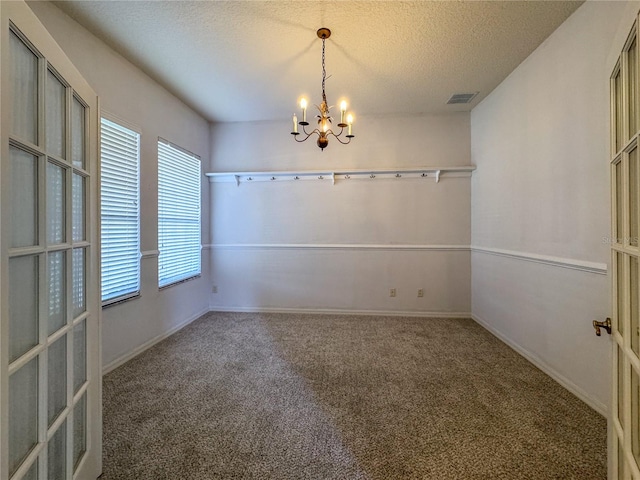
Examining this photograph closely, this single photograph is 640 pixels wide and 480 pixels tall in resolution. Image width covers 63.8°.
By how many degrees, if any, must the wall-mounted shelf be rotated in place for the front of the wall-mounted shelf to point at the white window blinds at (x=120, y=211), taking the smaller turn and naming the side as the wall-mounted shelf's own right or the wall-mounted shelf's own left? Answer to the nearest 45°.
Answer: approximately 45° to the wall-mounted shelf's own right

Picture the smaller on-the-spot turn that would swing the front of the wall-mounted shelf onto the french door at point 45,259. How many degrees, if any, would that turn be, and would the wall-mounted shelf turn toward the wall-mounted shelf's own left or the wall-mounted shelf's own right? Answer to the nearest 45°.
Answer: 0° — it already faces it

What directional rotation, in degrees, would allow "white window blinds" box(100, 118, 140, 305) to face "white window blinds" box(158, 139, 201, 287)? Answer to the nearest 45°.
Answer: approximately 90° to its left

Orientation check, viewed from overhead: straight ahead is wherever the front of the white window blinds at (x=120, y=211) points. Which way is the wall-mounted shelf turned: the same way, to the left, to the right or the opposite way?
to the right

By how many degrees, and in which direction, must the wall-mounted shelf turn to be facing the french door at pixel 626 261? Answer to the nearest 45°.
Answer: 0° — it already faces it

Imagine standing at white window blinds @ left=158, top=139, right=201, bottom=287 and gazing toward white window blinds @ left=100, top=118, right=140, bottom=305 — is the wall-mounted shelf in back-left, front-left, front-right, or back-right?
back-left

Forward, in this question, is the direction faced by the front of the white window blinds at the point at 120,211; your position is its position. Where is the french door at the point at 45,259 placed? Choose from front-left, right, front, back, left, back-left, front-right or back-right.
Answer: front-right

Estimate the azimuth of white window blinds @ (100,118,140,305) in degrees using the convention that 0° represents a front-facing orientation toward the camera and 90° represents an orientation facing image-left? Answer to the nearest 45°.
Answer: approximately 315°

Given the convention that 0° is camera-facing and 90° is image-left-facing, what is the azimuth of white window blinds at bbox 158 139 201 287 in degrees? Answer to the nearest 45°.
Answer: approximately 315°

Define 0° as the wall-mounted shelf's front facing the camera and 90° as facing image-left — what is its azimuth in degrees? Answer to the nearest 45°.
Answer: approximately 0°

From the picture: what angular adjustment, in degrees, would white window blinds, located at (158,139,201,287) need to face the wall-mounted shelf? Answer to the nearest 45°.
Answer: approximately 45° to its left

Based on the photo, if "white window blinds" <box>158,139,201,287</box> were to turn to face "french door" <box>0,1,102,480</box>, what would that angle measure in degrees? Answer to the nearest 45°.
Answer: approximately 45° to its right
